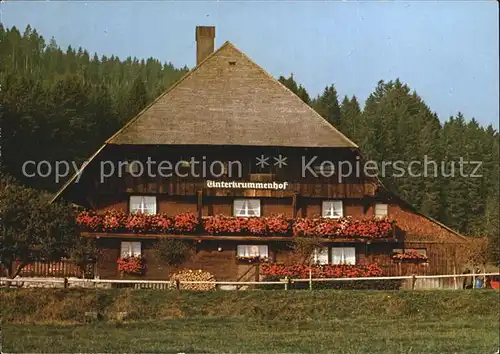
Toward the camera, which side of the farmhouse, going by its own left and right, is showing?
front
